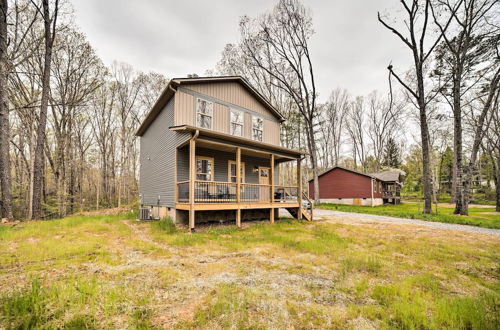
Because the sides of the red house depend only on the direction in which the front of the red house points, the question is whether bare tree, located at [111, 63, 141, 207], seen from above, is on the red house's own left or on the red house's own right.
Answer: on the red house's own right

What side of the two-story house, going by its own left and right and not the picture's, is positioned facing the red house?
left

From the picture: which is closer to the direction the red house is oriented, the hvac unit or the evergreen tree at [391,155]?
the hvac unit

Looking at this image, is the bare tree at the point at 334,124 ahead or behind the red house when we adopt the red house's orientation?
behind

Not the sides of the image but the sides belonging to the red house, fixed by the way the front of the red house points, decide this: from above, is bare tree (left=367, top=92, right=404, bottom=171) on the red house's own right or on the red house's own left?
on the red house's own left

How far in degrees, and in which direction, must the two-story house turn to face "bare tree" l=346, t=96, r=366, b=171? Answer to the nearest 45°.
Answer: approximately 90° to its left

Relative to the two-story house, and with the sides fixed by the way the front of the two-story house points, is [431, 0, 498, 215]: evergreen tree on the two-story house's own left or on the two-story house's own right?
on the two-story house's own left

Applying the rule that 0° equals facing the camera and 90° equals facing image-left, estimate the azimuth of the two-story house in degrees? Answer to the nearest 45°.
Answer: approximately 315°

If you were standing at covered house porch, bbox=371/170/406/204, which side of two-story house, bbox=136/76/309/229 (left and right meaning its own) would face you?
left
